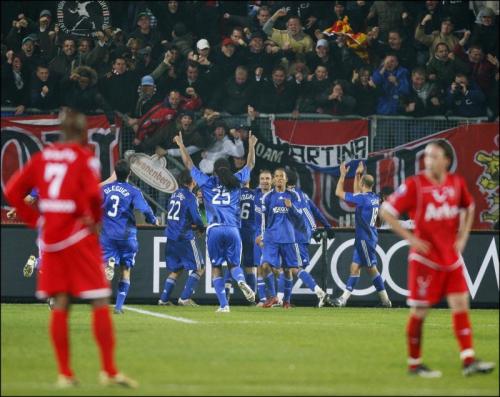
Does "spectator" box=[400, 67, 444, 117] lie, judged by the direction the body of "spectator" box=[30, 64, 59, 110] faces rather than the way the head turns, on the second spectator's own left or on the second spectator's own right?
on the second spectator's own left

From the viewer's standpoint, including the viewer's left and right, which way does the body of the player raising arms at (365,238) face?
facing away from the viewer and to the left of the viewer

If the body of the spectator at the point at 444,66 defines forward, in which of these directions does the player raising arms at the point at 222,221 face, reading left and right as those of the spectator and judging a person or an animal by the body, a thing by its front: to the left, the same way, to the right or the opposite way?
the opposite way

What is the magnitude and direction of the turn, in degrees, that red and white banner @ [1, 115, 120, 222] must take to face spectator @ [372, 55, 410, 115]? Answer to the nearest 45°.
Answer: approximately 90° to its left

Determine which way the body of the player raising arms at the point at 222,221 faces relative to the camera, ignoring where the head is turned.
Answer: away from the camera

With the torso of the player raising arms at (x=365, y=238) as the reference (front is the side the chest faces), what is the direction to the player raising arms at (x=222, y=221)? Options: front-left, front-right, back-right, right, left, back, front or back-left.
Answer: left

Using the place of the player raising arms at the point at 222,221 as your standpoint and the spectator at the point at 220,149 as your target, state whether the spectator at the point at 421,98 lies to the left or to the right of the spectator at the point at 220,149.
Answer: right

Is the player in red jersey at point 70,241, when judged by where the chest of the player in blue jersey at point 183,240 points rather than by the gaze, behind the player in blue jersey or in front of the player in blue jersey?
behind

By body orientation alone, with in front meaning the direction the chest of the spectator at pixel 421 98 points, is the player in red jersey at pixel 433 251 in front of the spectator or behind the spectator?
in front

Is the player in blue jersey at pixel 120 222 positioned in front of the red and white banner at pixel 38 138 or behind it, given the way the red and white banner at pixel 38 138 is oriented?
in front

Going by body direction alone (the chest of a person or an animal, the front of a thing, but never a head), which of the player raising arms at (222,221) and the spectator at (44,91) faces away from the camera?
the player raising arms
